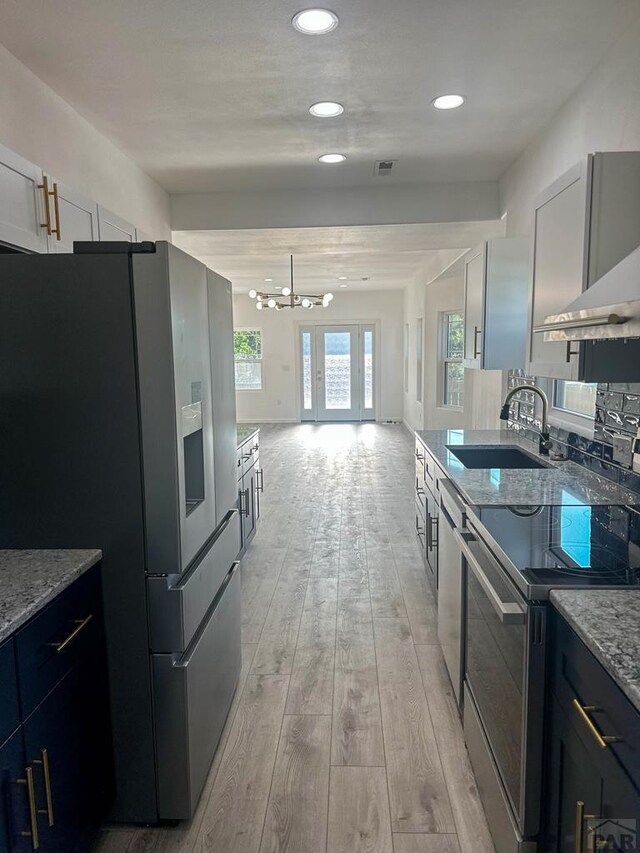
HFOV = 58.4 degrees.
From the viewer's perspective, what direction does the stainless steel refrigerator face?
to the viewer's right

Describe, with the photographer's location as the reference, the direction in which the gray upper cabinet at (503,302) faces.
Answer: facing to the left of the viewer

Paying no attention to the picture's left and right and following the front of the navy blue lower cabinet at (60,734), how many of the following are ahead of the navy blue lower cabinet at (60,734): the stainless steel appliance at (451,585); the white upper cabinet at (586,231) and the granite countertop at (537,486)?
3

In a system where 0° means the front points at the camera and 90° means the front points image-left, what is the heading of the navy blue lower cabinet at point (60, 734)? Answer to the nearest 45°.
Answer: approximately 270°

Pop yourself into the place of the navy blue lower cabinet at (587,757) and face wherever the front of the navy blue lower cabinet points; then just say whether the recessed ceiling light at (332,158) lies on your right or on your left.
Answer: on your right

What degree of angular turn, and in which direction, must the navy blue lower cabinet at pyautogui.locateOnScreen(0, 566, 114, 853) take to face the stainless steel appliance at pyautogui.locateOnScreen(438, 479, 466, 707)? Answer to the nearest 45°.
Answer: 0° — it already faces it

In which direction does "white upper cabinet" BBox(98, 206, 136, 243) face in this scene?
to the viewer's right

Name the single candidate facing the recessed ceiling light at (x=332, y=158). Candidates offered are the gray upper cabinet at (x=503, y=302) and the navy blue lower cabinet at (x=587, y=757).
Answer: the gray upper cabinet

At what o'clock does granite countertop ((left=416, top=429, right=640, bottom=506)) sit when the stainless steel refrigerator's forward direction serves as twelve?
The granite countertop is roughly at 12 o'clock from the stainless steel refrigerator.

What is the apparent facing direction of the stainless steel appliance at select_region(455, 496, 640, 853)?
to the viewer's left

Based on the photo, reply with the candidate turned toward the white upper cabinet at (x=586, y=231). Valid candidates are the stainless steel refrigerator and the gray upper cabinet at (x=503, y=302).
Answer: the stainless steel refrigerator

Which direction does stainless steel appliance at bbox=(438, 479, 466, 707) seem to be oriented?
to the viewer's left

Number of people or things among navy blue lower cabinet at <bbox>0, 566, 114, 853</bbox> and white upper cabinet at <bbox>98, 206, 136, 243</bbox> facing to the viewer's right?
2
